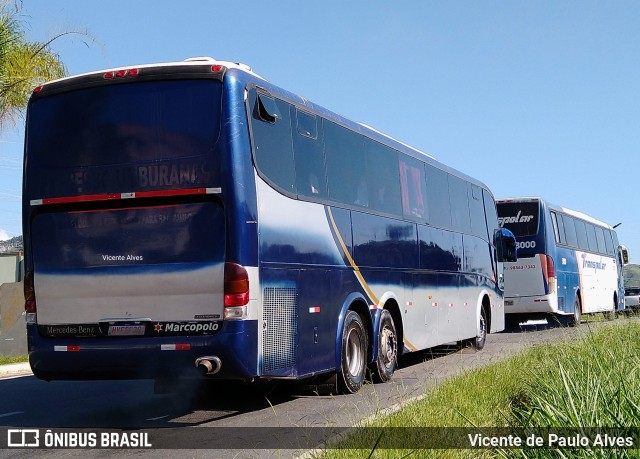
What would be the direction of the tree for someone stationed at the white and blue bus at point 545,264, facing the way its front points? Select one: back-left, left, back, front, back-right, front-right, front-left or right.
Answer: back

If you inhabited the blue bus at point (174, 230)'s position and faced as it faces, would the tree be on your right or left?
on your left

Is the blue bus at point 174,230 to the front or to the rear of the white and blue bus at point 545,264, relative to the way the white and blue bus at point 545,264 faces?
to the rear

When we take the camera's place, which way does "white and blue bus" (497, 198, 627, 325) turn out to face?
facing away from the viewer and to the right of the viewer

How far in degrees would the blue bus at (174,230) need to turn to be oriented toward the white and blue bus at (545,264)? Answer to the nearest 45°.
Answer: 0° — it already faces it

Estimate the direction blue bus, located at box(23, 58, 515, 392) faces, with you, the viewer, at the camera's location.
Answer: facing away from the viewer and to the right of the viewer

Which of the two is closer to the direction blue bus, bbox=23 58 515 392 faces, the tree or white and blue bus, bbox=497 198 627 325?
the white and blue bus
